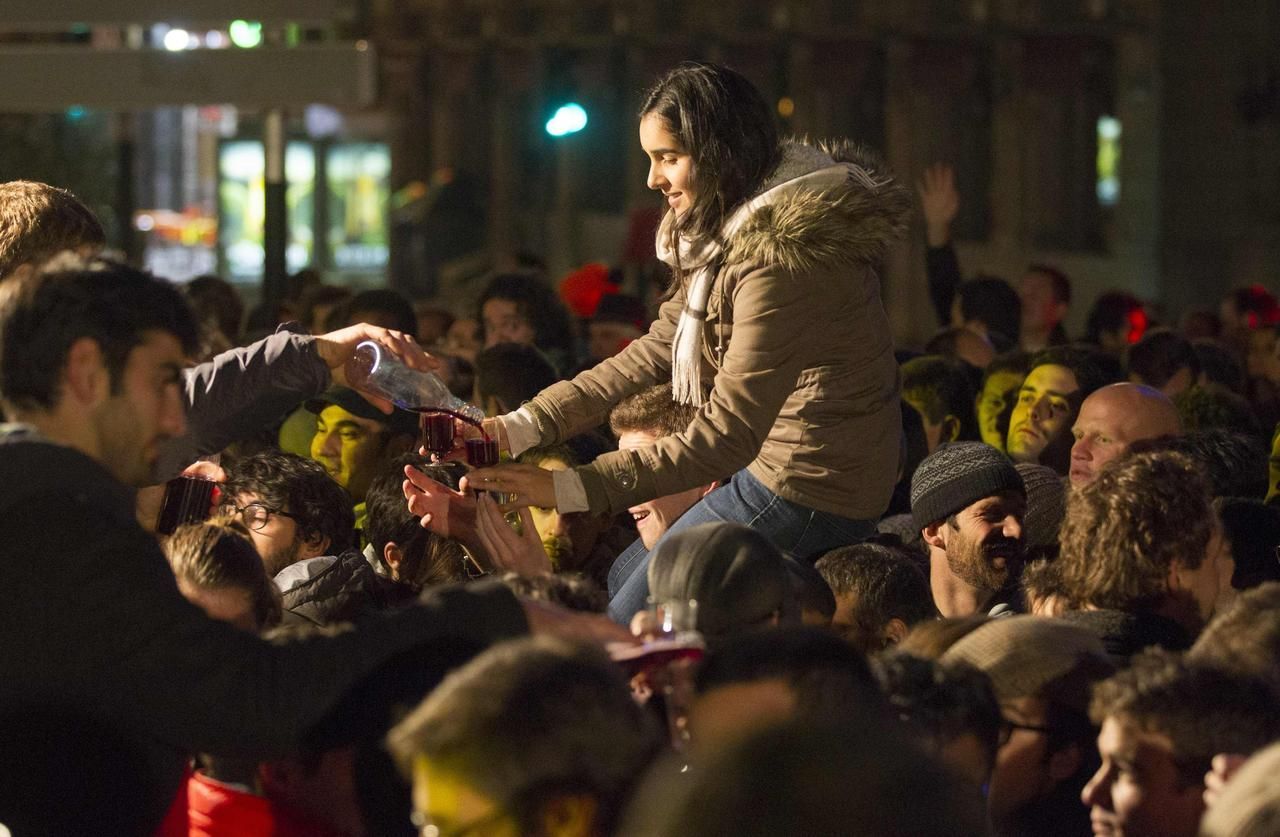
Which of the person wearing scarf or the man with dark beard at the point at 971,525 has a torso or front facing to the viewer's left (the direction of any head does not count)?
the person wearing scarf

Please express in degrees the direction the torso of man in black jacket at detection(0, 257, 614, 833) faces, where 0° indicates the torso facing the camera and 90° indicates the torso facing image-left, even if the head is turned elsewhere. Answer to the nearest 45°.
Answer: approximately 270°

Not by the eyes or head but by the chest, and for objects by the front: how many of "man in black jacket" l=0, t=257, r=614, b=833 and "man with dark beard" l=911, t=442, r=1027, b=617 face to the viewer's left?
0

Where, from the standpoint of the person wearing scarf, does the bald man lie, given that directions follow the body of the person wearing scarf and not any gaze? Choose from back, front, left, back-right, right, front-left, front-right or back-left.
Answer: back-right

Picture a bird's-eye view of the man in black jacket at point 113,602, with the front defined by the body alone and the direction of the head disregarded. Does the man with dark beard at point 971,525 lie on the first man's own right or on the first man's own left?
on the first man's own left

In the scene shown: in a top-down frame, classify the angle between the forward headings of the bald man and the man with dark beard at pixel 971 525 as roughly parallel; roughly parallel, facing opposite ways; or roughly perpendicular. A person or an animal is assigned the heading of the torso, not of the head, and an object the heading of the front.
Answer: roughly perpendicular

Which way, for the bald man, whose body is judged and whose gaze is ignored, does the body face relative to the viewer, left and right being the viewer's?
facing the viewer and to the left of the viewer

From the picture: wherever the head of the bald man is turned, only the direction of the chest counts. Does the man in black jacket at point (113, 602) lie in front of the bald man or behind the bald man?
in front

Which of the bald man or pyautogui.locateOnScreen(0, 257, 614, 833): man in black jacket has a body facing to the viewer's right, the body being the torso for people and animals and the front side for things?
the man in black jacket

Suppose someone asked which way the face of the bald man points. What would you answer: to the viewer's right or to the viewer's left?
to the viewer's left

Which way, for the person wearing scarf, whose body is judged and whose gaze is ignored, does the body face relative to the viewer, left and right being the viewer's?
facing to the left of the viewer

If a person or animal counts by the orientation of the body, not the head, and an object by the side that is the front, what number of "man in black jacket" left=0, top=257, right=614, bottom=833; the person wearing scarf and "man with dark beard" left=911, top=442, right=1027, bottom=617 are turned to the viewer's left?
1

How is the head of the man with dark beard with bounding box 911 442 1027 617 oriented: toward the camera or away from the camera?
toward the camera
